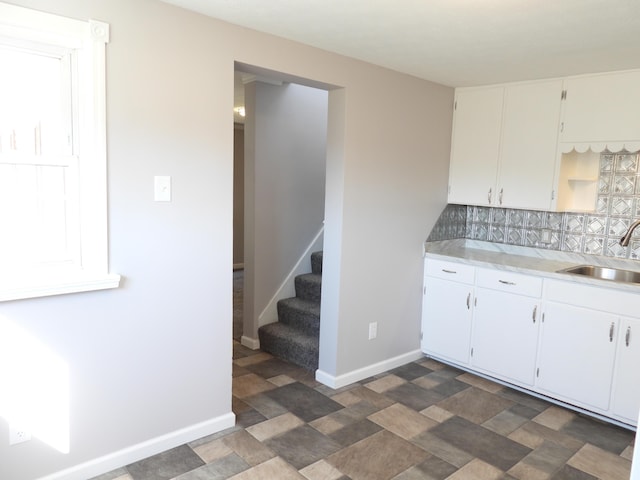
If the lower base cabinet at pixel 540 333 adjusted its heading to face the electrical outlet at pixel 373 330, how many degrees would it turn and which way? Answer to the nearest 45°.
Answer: approximately 45° to its right
